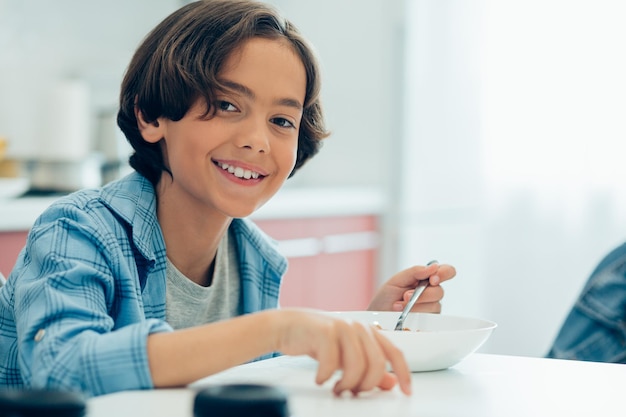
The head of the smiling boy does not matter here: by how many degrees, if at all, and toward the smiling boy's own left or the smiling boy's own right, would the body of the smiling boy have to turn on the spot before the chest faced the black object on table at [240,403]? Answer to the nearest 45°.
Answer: approximately 45° to the smiling boy's own right

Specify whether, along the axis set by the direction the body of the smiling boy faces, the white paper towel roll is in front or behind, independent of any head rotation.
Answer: behind

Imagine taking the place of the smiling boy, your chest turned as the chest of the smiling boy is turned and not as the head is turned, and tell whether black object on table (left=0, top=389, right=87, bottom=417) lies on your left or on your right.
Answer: on your right

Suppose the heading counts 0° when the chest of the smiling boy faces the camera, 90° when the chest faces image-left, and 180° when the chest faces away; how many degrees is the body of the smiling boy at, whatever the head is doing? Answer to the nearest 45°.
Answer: approximately 315°

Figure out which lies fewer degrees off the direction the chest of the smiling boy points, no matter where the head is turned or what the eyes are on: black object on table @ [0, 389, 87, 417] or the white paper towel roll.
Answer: the black object on table

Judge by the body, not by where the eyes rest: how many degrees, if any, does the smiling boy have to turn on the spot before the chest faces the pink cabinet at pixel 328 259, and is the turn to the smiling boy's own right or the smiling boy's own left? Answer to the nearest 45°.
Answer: approximately 135° to the smiling boy's own left

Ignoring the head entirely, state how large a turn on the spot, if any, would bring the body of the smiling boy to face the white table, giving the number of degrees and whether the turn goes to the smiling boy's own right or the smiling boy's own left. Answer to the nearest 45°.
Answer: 0° — they already face it
